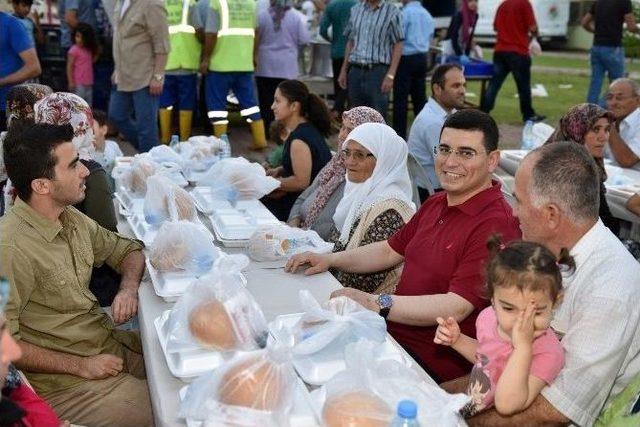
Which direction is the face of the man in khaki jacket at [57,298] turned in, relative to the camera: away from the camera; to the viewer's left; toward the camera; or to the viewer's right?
to the viewer's right

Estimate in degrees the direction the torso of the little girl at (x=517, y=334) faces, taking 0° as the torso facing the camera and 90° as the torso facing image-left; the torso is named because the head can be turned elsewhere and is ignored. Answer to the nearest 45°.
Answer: approximately 45°

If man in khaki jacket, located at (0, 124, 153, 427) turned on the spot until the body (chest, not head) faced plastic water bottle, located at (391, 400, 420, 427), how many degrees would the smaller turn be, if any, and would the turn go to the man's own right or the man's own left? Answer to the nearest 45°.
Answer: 0° — they already face it

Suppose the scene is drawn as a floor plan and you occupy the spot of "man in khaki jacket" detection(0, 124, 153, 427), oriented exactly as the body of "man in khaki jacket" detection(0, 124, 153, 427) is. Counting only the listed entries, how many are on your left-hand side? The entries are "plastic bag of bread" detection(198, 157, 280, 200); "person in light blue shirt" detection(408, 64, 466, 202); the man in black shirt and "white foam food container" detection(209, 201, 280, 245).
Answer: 4

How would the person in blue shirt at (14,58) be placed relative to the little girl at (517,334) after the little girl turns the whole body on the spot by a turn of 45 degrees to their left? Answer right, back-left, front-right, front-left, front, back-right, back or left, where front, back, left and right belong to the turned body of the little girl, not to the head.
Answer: back-right

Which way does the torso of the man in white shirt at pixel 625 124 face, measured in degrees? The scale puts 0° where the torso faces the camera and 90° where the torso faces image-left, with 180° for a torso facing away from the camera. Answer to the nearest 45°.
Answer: approximately 45°

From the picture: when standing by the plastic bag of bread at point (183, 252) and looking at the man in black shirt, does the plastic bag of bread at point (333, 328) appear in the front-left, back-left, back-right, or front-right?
back-right

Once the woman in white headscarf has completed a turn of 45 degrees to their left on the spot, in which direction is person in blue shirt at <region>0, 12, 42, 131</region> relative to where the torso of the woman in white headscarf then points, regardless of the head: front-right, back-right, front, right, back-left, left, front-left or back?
back-right

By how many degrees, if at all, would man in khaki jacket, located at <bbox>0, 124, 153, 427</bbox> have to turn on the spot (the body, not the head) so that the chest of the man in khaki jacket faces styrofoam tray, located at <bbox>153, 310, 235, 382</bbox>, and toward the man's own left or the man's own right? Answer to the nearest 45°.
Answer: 0° — they already face it

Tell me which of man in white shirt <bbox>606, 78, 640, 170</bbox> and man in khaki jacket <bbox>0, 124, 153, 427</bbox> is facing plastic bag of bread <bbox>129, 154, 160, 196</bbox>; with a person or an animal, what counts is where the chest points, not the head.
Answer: the man in white shirt

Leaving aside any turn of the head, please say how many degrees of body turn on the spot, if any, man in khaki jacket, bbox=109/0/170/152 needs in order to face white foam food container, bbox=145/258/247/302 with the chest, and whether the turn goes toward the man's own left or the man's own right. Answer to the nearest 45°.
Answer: approximately 45° to the man's own left

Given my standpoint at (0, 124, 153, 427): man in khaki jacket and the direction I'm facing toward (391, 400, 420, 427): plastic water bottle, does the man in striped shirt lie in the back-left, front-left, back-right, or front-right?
back-left

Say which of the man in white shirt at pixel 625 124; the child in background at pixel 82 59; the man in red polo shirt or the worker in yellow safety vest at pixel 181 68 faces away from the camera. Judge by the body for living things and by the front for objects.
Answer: the worker in yellow safety vest

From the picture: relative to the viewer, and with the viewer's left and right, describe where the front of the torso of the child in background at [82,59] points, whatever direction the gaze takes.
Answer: facing the viewer and to the left of the viewer

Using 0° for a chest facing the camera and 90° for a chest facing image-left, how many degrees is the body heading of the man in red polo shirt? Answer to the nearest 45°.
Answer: approximately 45°

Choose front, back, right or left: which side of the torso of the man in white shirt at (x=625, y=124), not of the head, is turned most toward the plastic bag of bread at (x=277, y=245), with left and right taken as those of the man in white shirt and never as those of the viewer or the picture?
front

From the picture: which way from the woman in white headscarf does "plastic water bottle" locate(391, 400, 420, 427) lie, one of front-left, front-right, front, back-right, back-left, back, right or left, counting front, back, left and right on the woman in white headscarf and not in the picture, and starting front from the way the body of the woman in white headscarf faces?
front-left
